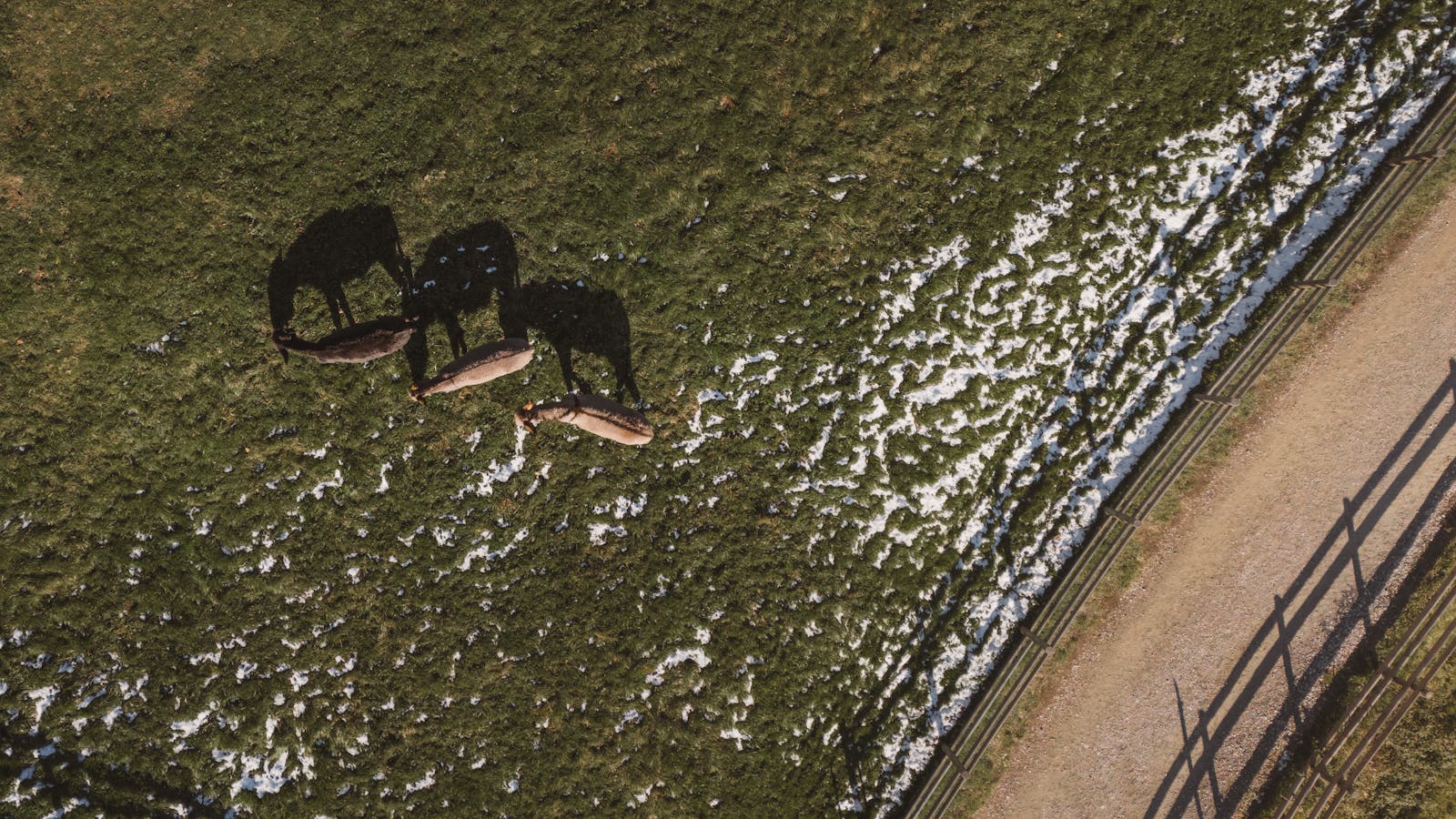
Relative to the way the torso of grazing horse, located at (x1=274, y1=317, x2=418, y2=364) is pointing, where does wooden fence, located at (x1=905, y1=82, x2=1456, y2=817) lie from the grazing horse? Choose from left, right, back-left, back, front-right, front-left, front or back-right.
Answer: back

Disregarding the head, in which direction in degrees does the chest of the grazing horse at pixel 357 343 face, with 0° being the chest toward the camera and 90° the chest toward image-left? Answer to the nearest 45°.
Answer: approximately 90°

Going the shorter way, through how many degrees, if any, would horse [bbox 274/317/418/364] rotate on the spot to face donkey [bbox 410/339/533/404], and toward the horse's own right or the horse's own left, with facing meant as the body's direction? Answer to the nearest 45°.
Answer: approximately 180°
